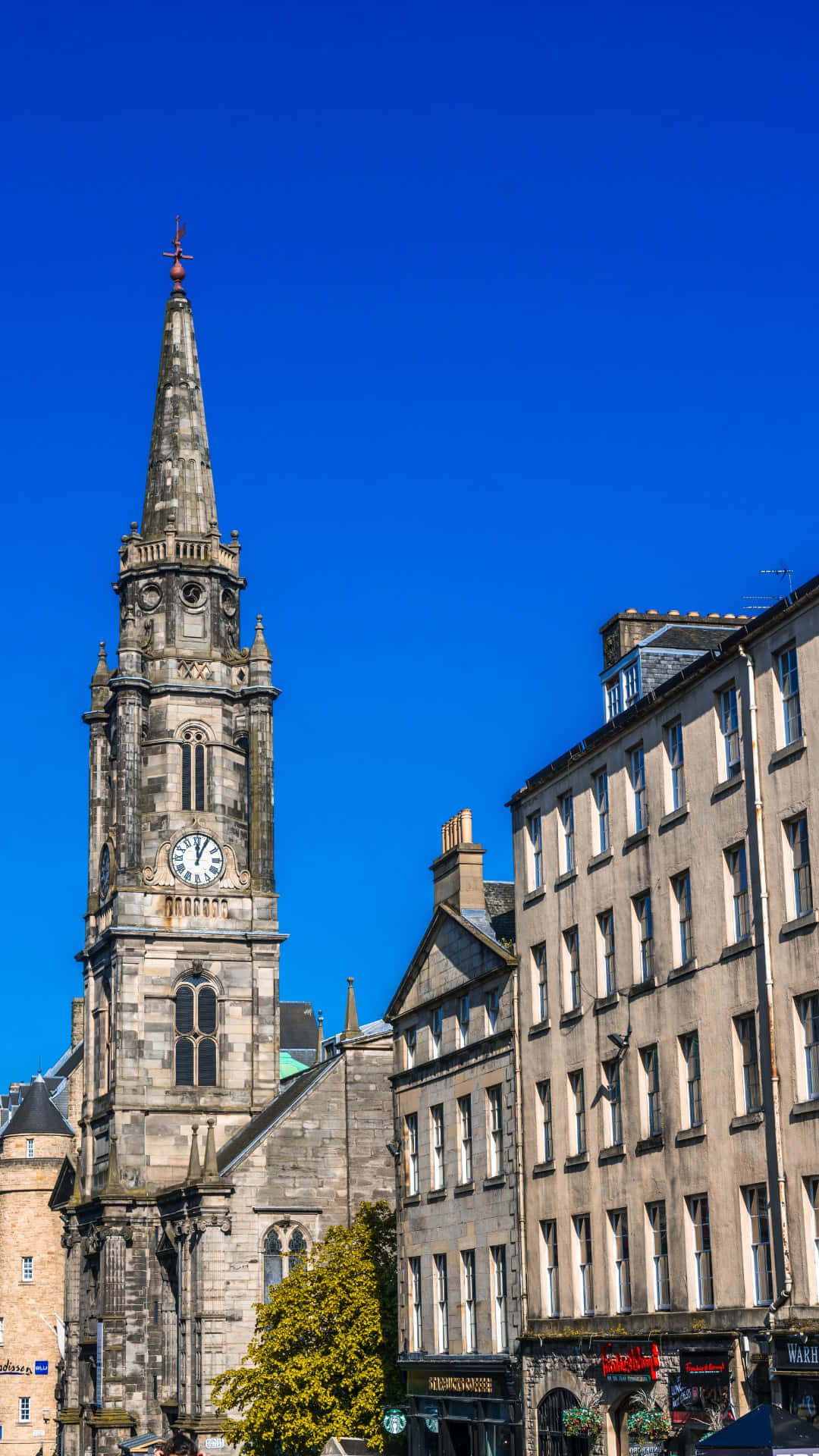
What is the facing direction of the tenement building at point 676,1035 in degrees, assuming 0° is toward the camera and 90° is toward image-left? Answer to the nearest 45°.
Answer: approximately 45°
